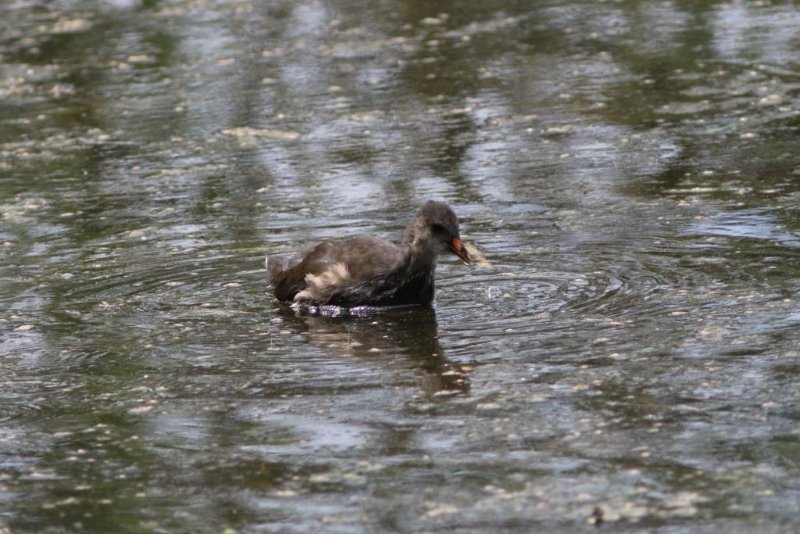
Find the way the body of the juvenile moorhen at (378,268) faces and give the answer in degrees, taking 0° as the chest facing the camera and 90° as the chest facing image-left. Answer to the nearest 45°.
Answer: approximately 270°
